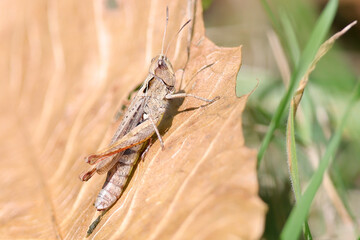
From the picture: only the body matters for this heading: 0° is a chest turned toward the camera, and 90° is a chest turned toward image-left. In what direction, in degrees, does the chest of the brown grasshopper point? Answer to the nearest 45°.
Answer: approximately 225°

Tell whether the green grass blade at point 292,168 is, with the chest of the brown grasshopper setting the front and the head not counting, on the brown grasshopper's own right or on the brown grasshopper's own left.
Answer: on the brown grasshopper's own right
